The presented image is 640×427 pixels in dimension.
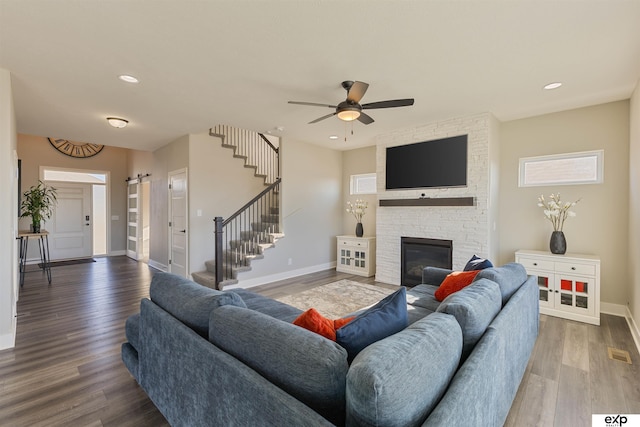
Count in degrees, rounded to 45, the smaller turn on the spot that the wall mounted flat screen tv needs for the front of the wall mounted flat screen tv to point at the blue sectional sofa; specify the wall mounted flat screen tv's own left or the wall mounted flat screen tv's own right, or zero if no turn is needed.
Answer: approximately 45° to the wall mounted flat screen tv's own left

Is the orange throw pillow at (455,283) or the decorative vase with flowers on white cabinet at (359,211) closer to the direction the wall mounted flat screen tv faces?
the orange throw pillow

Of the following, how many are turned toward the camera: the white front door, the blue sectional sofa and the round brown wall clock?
2

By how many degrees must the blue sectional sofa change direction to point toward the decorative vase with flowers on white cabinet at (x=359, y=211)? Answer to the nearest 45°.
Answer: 0° — it already faces it

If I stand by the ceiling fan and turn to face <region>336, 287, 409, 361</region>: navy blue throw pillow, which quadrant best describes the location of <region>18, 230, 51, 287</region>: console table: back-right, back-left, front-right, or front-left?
back-right

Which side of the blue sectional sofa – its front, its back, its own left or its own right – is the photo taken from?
back

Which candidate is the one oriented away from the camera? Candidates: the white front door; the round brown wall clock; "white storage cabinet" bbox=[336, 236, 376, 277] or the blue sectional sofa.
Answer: the blue sectional sofa

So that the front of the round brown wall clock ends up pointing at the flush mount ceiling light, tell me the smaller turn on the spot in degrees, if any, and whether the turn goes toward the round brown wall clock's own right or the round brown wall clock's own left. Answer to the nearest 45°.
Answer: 0° — it already faces it

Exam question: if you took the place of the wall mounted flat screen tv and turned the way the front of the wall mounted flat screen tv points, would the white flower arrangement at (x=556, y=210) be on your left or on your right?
on your left

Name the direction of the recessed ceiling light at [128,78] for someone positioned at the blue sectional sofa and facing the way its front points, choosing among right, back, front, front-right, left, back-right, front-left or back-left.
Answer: front-left

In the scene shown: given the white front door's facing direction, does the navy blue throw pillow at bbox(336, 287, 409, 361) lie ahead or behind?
ahead
